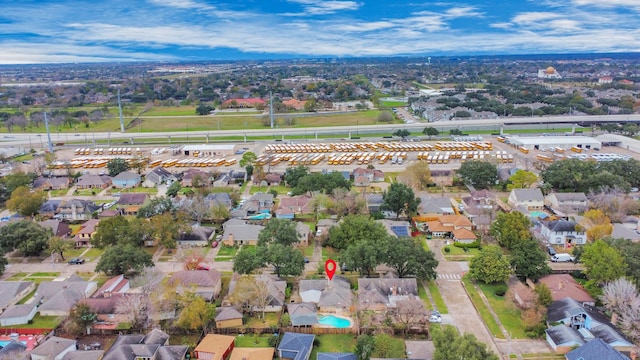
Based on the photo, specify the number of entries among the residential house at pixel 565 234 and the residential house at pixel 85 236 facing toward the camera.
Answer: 2

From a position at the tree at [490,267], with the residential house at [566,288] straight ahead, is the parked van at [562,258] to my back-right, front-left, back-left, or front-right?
front-left

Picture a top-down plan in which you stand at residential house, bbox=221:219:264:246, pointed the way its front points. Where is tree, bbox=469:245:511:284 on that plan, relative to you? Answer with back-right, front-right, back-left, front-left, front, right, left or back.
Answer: front-left

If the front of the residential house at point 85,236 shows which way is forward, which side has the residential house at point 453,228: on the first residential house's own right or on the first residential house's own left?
on the first residential house's own left

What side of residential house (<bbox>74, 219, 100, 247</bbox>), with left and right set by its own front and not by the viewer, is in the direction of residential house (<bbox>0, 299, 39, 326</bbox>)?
front

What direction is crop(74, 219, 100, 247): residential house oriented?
toward the camera

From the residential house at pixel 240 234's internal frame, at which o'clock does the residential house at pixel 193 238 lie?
the residential house at pixel 193 238 is roughly at 3 o'clock from the residential house at pixel 240 234.

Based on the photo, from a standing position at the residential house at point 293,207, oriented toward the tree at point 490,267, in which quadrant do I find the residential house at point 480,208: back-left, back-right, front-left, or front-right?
front-left

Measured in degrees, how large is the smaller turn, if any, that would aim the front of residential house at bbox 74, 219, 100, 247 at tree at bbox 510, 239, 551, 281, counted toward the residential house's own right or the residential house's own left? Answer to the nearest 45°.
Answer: approximately 45° to the residential house's own left

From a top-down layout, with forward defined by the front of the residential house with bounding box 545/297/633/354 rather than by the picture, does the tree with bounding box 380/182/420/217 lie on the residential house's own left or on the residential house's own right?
on the residential house's own right

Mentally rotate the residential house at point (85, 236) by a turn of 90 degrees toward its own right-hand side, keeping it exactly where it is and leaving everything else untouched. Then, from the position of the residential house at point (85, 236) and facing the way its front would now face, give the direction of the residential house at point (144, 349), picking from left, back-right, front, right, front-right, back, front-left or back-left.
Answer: left

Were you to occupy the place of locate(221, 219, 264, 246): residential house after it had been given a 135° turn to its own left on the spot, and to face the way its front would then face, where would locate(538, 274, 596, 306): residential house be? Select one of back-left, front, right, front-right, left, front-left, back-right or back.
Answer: right

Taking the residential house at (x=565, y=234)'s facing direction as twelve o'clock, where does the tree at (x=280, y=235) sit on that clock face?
The tree is roughly at 2 o'clock from the residential house.

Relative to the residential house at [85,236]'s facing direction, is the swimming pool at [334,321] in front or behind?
in front
